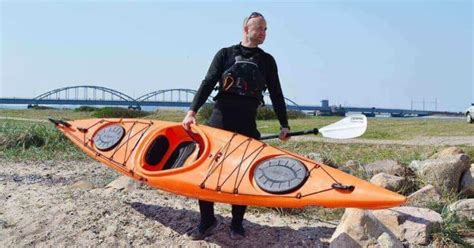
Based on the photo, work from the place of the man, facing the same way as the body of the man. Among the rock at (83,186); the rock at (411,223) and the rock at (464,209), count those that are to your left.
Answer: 2

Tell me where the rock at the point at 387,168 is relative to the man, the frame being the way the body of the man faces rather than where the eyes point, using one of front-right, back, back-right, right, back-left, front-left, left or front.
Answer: back-left

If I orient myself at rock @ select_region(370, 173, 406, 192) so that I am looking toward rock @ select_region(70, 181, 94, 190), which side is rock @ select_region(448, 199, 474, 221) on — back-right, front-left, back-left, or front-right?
back-left

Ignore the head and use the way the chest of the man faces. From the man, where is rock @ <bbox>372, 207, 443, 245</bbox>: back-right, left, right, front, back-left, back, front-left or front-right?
left

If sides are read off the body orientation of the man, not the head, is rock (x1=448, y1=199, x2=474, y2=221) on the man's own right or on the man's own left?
on the man's own left

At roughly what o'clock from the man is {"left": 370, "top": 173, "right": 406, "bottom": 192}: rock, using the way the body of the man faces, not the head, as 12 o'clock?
The rock is roughly at 8 o'clock from the man.

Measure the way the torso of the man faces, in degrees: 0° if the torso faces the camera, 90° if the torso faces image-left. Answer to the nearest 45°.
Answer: approximately 0°

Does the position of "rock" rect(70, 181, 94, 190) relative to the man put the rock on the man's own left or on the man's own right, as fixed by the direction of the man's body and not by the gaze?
on the man's own right
